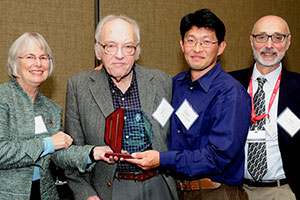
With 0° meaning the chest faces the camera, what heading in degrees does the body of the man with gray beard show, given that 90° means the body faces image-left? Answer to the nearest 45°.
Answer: approximately 0°

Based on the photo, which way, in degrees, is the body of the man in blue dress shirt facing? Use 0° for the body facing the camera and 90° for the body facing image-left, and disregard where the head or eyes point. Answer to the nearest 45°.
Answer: approximately 45°

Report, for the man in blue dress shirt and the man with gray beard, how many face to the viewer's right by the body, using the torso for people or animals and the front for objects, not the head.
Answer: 0
